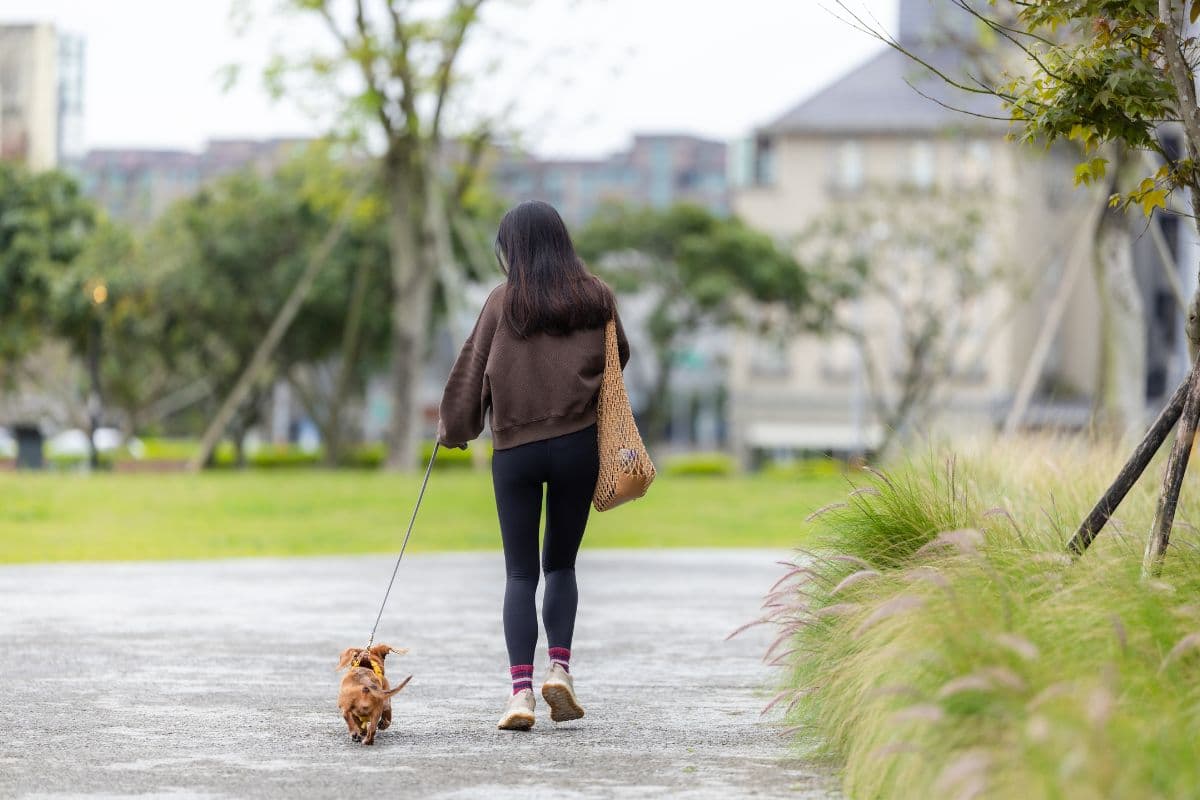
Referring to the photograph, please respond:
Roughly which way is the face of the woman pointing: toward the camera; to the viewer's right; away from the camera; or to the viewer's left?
away from the camera

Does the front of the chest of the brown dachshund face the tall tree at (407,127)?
yes

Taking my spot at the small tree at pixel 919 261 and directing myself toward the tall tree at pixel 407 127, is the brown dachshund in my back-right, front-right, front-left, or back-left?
front-left

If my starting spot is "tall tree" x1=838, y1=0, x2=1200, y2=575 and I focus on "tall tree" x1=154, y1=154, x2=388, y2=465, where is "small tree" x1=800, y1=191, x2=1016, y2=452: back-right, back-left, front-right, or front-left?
front-right

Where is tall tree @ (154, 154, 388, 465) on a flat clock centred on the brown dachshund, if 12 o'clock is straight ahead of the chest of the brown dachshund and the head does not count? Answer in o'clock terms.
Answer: The tall tree is roughly at 12 o'clock from the brown dachshund.

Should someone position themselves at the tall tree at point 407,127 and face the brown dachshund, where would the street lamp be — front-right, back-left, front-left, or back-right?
back-right

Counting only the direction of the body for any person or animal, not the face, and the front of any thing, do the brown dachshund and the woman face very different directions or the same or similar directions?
same or similar directions

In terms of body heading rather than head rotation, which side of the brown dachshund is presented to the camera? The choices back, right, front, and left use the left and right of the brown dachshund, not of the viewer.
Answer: back

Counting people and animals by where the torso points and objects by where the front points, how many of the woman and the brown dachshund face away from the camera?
2

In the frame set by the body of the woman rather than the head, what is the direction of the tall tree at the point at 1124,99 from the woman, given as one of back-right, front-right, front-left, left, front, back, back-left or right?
right

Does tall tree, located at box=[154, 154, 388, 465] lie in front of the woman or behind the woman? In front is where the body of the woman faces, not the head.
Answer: in front

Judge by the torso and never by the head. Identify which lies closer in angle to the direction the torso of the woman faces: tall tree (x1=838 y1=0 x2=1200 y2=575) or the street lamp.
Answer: the street lamp

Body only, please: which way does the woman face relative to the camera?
away from the camera

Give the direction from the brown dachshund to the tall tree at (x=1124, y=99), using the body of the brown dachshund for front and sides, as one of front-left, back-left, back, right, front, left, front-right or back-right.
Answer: right

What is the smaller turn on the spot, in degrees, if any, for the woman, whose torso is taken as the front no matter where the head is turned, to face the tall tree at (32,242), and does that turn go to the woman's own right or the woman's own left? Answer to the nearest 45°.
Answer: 0° — they already face it
